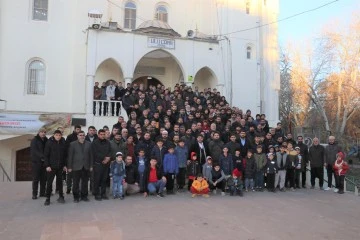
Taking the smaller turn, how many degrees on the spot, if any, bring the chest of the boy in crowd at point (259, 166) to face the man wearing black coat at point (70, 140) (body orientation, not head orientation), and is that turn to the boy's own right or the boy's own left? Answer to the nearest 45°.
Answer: approximately 45° to the boy's own right

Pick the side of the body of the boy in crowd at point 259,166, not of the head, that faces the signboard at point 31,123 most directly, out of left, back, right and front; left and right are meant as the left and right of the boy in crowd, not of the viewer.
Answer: right

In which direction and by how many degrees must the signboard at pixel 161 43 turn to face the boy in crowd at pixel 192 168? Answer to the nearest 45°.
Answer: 0° — it already faces them

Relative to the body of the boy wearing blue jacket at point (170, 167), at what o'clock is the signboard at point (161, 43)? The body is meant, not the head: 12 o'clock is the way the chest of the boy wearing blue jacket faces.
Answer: The signboard is roughly at 6 o'clock from the boy wearing blue jacket.

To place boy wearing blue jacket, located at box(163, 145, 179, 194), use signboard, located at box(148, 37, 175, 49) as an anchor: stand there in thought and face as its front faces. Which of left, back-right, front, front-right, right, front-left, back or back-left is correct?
front

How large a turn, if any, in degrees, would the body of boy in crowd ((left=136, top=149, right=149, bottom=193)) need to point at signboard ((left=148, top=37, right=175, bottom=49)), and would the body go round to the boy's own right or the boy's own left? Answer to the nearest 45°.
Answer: approximately 180°

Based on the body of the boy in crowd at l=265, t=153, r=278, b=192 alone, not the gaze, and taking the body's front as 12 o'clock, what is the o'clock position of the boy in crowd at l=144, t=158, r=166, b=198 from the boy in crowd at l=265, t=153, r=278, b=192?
the boy in crowd at l=144, t=158, r=166, b=198 is roughly at 2 o'clock from the boy in crowd at l=265, t=153, r=278, b=192.

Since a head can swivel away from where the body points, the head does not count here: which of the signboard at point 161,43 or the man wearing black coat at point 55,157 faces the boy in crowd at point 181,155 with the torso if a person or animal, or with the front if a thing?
the signboard

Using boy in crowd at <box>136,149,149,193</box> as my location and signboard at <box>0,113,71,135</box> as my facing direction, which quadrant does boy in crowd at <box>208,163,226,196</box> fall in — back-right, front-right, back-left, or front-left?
back-right

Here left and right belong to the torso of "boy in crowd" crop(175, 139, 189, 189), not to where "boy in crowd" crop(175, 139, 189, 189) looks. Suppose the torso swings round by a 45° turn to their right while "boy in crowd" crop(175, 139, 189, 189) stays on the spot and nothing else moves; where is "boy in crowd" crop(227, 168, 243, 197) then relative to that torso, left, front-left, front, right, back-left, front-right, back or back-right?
back-left

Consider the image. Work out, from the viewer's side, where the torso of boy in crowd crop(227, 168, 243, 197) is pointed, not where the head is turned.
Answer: toward the camera

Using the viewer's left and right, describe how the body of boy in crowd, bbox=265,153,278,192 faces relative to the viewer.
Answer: facing the viewer

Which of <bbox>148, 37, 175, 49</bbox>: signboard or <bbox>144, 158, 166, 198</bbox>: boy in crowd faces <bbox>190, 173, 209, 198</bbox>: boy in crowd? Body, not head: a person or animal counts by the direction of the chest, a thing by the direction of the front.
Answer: the signboard
